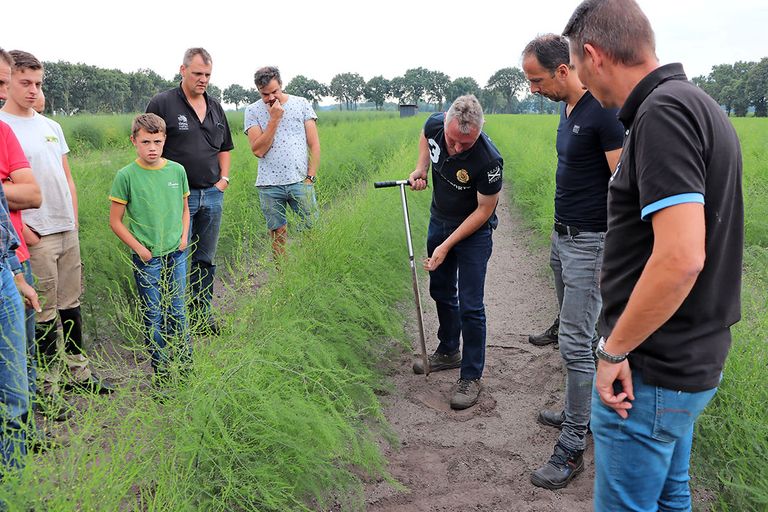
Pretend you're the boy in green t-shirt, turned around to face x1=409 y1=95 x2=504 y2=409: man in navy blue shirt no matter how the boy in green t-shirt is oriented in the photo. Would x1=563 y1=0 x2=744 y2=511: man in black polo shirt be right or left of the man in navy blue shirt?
right

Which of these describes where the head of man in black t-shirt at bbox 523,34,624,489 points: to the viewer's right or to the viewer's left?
to the viewer's left

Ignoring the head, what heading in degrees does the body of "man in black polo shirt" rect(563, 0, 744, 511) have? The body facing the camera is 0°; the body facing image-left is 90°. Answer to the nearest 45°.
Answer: approximately 90°

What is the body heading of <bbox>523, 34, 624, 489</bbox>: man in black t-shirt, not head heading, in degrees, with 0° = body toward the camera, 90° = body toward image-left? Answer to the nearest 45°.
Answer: approximately 45°

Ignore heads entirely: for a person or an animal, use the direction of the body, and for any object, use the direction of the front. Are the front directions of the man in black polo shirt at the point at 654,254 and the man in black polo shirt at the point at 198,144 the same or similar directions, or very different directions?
very different directions

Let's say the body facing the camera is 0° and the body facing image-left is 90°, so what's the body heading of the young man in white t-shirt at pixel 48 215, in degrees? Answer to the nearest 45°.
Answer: approximately 315°

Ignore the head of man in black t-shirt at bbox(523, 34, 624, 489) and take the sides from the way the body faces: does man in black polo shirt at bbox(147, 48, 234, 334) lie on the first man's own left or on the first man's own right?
on the first man's own right

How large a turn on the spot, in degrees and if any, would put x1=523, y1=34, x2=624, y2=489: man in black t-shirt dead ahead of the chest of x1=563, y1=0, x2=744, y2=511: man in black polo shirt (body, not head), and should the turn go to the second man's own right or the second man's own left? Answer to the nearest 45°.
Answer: approximately 90° to the second man's own right

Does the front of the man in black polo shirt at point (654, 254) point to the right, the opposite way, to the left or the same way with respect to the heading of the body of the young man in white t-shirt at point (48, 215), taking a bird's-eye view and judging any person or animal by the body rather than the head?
the opposite way
